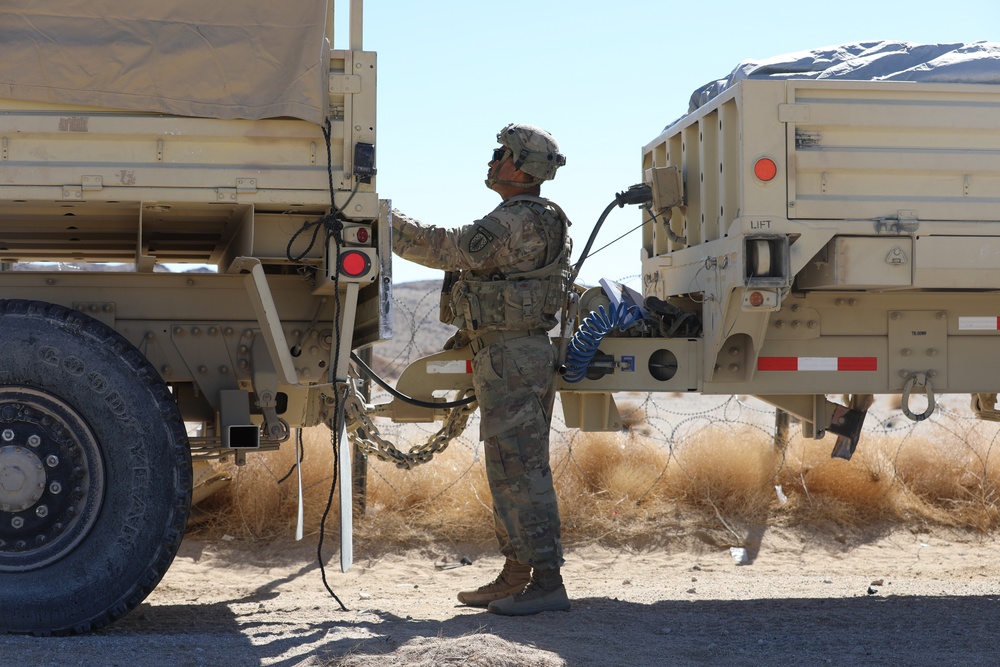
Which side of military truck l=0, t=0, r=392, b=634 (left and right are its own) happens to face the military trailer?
back

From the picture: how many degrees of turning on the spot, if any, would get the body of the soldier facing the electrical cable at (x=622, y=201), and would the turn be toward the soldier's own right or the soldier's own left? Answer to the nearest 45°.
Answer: approximately 135° to the soldier's own right

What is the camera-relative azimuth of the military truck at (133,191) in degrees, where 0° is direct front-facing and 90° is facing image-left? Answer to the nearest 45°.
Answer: approximately 90°

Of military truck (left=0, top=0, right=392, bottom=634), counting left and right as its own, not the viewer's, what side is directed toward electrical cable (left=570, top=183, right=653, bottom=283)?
back

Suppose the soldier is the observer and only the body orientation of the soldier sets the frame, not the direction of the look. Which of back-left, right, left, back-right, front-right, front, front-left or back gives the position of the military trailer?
back

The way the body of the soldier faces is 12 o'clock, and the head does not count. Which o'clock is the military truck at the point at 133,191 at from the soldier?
The military truck is roughly at 11 o'clock from the soldier.

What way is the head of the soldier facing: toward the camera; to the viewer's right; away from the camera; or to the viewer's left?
to the viewer's left

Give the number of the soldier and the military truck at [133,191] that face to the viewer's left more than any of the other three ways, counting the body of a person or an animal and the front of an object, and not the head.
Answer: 2

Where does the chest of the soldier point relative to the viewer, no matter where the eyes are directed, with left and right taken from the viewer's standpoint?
facing to the left of the viewer
